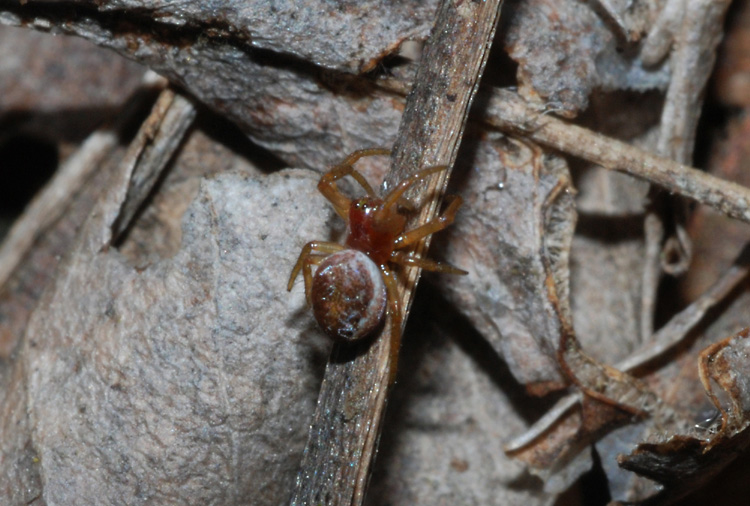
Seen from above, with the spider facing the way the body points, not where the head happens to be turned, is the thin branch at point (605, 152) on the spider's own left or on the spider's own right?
on the spider's own right

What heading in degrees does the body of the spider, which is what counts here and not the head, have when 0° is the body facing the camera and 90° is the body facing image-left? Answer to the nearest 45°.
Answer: approximately 180°
